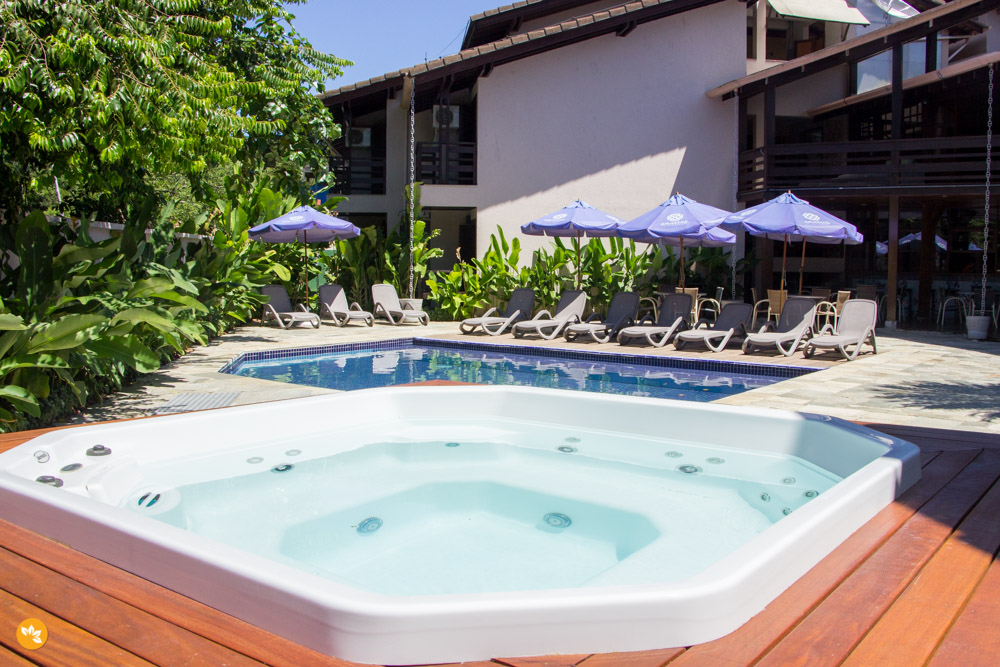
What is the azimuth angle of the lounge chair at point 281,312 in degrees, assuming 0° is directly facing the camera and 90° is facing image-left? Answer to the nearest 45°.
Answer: approximately 315°

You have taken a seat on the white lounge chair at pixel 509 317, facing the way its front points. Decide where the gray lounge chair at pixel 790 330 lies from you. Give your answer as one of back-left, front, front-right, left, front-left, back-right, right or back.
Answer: left

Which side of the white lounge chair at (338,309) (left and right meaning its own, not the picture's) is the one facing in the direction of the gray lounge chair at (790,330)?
front

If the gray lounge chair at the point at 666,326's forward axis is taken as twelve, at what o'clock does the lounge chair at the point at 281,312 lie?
The lounge chair is roughly at 2 o'clock from the gray lounge chair.

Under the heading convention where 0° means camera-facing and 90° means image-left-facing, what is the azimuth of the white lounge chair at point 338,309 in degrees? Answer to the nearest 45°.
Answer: approximately 315°

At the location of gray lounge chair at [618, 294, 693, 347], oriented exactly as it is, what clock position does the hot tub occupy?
The hot tub is roughly at 11 o'clock from the gray lounge chair.

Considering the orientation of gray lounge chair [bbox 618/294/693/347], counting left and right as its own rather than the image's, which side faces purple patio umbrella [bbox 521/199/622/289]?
right

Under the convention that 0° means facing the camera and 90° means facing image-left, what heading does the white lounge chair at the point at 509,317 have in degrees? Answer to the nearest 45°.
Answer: approximately 45°

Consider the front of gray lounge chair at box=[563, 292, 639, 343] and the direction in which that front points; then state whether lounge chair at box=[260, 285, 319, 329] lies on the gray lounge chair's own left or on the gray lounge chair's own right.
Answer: on the gray lounge chair's own right
